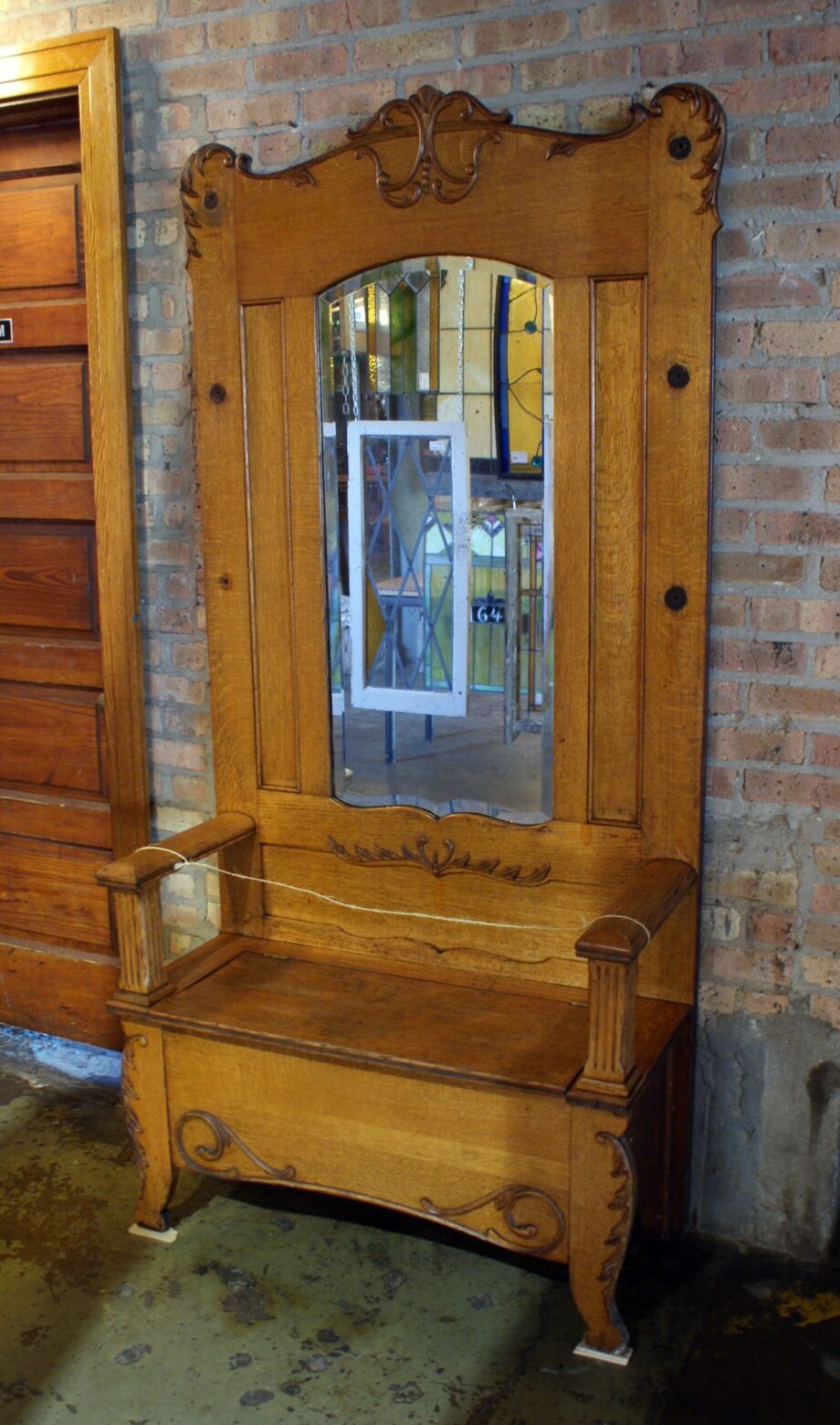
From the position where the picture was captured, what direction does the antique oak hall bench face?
facing the viewer and to the left of the viewer

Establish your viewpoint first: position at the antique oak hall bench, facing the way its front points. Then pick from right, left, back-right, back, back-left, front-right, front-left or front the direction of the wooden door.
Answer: right
